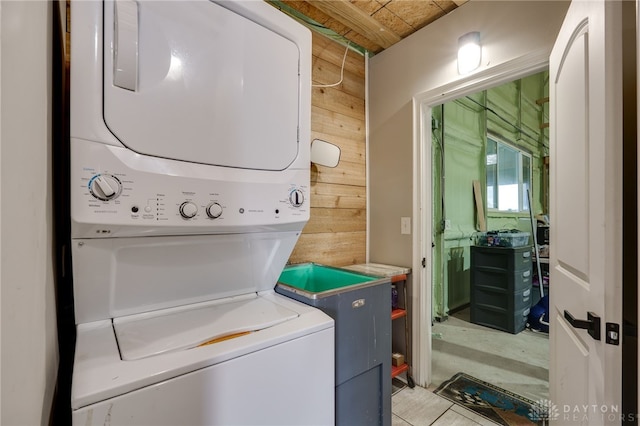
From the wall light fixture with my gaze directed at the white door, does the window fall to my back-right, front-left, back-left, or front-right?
back-left

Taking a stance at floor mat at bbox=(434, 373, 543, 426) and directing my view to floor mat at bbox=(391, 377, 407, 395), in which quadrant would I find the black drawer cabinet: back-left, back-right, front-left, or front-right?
back-right

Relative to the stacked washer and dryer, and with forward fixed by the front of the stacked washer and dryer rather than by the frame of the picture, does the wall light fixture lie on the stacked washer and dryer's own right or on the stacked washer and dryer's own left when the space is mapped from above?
on the stacked washer and dryer's own left

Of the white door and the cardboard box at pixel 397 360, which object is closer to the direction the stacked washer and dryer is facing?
the white door

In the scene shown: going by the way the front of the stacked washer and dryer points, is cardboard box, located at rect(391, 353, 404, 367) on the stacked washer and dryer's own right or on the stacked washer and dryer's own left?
on the stacked washer and dryer's own left

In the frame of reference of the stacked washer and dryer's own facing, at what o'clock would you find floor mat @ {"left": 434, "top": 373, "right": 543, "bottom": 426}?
The floor mat is roughly at 10 o'clock from the stacked washer and dryer.

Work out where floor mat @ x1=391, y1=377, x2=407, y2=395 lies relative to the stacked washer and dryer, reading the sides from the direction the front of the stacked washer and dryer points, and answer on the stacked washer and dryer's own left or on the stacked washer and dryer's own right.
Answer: on the stacked washer and dryer's own left

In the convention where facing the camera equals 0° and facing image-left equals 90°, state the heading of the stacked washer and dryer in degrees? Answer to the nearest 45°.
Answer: approximately 315°
